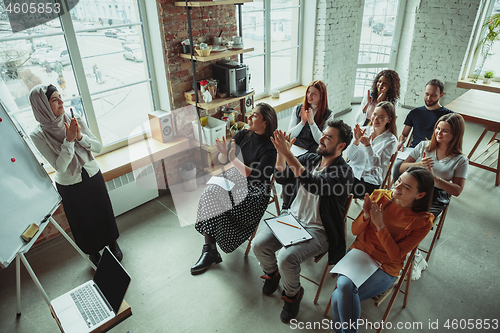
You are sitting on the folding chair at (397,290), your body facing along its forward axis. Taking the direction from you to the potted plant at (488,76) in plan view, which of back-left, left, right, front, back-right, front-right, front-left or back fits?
back-right

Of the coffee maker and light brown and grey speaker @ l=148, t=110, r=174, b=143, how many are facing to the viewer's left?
0

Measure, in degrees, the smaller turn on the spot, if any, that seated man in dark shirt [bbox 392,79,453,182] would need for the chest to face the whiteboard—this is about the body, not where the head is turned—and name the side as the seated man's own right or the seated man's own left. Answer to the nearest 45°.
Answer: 0° — they already face it

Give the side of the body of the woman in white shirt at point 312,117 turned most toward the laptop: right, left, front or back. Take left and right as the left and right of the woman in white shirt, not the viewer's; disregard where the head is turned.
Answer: front

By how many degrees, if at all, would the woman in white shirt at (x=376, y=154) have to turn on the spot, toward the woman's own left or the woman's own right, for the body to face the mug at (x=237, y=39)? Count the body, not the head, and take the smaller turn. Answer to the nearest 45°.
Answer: approximately 90° to the woman's own right

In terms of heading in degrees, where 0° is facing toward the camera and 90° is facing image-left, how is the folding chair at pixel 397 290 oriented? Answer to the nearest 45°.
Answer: approximately 45°

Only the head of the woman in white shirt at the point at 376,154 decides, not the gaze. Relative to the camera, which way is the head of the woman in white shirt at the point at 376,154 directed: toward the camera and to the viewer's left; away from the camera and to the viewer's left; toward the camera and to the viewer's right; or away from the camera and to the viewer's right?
toward the camera and to the viewer's left

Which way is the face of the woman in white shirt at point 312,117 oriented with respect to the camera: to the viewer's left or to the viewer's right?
to the viewer's left

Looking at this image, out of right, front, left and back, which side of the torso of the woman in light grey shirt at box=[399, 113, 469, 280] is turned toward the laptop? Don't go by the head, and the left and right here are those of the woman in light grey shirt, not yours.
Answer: front

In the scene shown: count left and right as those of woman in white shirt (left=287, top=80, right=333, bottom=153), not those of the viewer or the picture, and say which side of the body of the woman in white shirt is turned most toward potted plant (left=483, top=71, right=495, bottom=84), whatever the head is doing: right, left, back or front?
back

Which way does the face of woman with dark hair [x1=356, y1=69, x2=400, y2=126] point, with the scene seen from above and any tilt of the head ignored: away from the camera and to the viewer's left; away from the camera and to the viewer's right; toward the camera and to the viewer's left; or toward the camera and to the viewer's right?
toward the camera and to the viewer's left

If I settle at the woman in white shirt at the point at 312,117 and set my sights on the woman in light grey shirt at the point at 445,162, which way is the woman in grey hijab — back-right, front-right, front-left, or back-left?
back-right

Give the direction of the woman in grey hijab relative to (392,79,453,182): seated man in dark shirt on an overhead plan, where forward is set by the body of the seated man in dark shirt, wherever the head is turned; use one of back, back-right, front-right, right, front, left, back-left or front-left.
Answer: front

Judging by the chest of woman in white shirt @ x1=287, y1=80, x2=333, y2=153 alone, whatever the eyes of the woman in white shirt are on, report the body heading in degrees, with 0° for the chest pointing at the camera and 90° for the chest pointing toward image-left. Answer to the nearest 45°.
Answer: approximately 45°

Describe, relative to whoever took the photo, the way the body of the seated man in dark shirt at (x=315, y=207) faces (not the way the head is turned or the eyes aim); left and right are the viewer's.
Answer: facing the viewer and to the left of the viewer

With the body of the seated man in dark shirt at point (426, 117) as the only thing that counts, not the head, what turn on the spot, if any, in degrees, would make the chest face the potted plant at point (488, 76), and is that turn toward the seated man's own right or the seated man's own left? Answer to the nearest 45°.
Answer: approximately 135° to the seated man's own right

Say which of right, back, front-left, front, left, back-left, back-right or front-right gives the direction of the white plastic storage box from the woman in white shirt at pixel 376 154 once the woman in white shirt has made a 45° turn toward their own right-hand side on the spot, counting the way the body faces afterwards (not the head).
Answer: front
